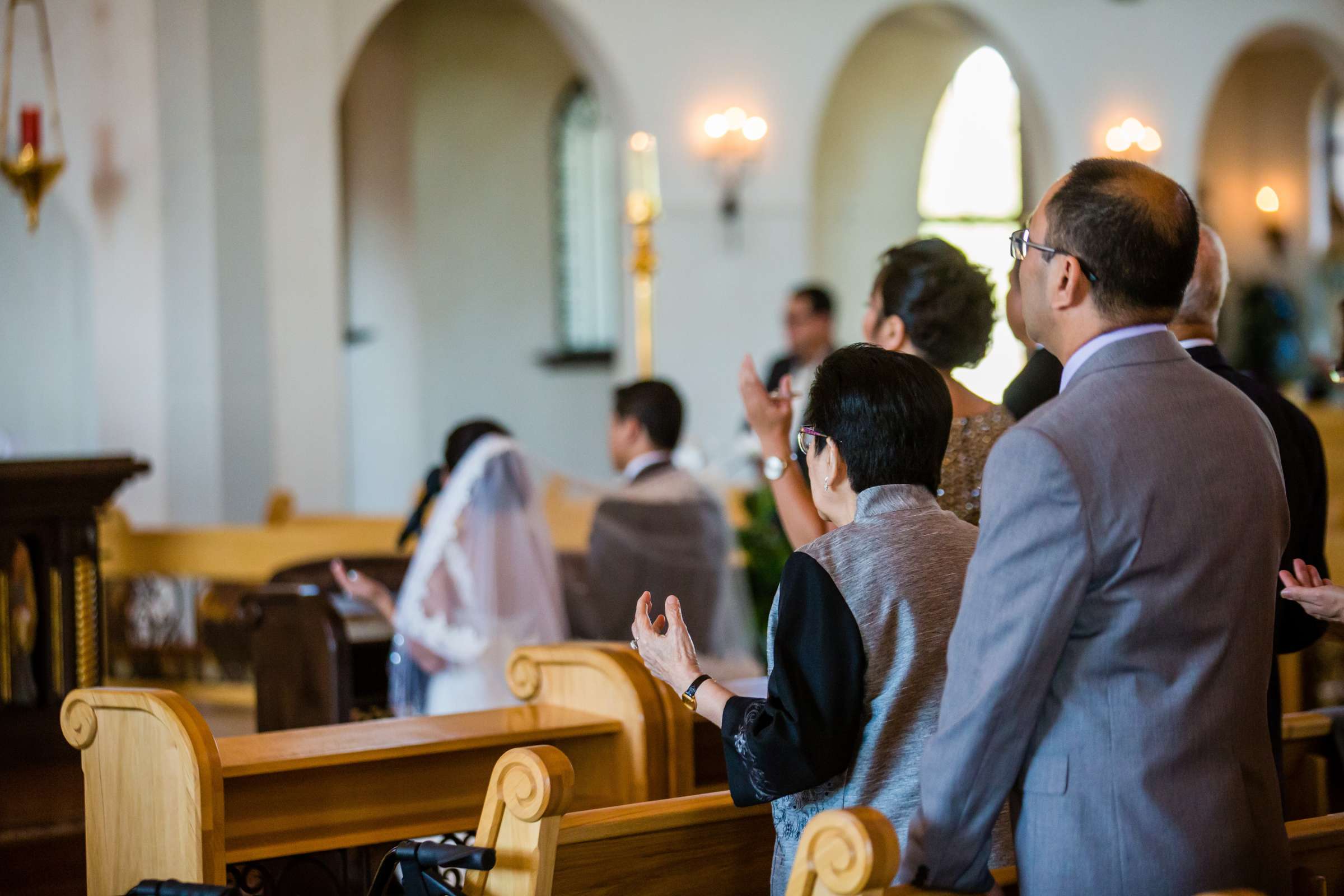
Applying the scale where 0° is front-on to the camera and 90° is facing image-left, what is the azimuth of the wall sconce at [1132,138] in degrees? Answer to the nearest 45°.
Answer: approximately 0°

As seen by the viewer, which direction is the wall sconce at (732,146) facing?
toward the camera

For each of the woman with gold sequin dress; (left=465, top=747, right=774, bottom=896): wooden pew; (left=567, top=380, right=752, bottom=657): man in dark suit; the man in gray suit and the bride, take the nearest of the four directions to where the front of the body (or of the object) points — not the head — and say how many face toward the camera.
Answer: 0

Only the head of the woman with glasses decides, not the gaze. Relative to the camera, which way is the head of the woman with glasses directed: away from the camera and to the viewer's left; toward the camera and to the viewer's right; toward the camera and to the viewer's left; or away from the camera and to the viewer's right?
away from the camera and to the viewer's left

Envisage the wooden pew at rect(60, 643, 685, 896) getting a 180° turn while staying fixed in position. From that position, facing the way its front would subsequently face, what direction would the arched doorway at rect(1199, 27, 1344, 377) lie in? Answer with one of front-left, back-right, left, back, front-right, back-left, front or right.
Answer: left

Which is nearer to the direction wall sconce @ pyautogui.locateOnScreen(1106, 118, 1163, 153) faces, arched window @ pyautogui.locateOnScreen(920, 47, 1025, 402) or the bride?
the bride

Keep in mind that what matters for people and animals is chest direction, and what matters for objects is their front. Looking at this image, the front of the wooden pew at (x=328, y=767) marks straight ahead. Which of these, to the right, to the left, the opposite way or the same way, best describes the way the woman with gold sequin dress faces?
the same way

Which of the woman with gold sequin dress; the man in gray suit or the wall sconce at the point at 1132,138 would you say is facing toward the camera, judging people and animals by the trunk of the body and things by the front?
the wall sconce

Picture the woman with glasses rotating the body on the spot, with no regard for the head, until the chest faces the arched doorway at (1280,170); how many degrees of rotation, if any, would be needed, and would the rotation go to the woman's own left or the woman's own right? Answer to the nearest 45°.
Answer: approximately 45° to the woman's own right

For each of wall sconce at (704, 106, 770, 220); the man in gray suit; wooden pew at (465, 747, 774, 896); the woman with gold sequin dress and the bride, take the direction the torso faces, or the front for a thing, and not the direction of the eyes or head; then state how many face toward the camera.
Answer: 1

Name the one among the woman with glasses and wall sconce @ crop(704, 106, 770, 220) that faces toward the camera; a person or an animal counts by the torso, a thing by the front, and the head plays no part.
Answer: the wall sconce

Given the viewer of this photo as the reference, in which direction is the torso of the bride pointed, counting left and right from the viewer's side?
facing away from the viewer and to the left of the viewer

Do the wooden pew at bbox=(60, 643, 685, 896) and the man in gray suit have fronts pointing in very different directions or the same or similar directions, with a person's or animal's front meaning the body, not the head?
same or similar directions

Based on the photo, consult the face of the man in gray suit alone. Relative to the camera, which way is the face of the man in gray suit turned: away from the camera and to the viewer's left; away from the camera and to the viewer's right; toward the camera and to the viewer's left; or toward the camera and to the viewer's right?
away from the camera and to the viewer's left

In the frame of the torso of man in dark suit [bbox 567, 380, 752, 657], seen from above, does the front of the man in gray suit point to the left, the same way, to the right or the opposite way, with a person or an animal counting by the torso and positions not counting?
the same way

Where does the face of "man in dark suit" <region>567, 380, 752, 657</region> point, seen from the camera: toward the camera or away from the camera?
away from the camera

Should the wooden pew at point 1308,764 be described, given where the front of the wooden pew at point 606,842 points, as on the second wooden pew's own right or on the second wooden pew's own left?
on the second wooden pew's own right

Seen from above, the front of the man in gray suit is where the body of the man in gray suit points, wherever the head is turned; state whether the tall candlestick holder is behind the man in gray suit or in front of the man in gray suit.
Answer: in front

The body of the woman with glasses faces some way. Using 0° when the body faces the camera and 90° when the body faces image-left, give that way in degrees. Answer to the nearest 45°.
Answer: approximately 135°

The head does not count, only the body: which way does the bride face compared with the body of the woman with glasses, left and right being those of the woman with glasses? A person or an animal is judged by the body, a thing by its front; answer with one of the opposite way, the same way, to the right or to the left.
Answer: the same way

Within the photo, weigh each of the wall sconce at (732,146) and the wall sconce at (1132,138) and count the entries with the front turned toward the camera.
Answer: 2

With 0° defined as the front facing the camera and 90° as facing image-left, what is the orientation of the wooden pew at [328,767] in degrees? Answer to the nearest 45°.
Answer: approximately 135°

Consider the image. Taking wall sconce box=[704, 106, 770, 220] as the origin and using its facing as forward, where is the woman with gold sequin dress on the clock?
The woman with gold sequin dress is roughly at 12 o'clock from the wall sconce.
